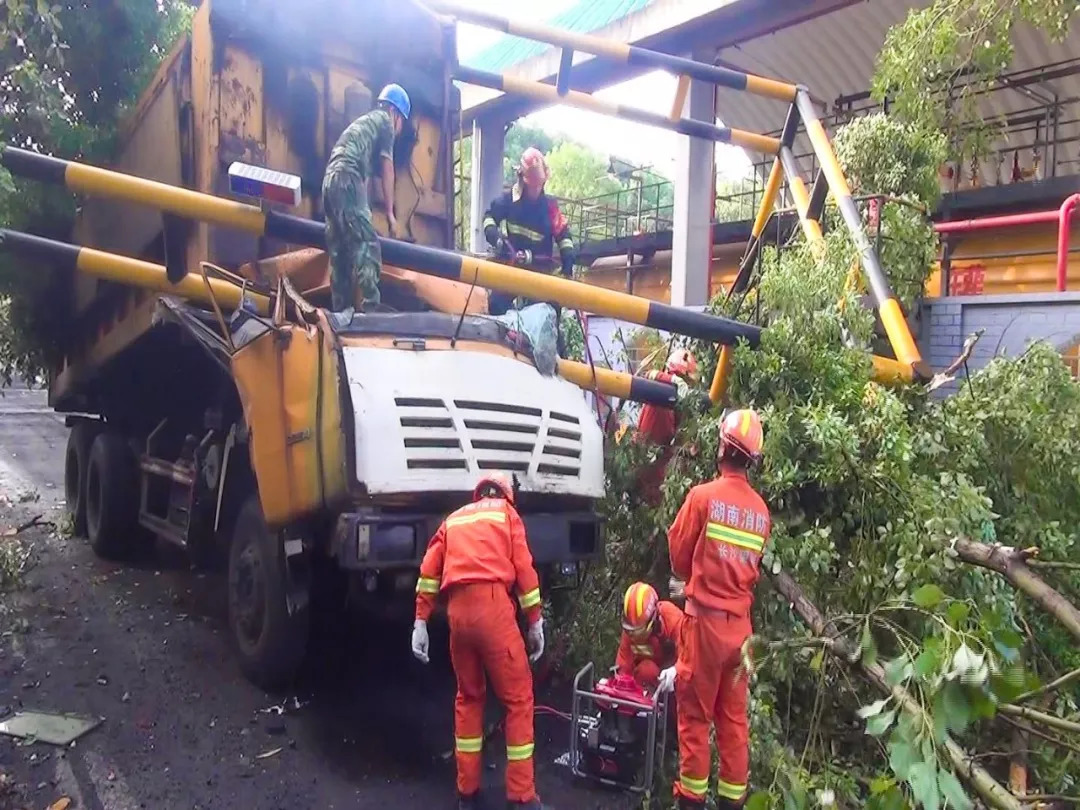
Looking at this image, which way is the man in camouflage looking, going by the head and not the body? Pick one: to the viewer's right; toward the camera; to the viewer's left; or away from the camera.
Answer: to the viewer's right

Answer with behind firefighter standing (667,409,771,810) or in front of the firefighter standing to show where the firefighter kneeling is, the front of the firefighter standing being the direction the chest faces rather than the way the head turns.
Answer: in front

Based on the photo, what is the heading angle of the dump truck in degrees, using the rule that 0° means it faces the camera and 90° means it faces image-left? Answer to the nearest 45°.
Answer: approximately 315°

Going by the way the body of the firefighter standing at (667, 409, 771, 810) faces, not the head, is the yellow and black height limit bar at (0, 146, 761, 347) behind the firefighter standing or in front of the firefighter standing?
in front

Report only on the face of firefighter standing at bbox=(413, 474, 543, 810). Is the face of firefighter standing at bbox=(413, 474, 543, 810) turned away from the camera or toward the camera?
away from the camera

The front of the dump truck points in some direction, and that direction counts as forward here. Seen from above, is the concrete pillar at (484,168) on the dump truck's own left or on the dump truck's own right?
on the dump truck's own left

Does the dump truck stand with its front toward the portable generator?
yes

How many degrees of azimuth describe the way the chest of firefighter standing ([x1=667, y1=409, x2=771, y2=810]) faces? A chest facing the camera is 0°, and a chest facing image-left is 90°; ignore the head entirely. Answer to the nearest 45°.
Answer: approximately 135°
